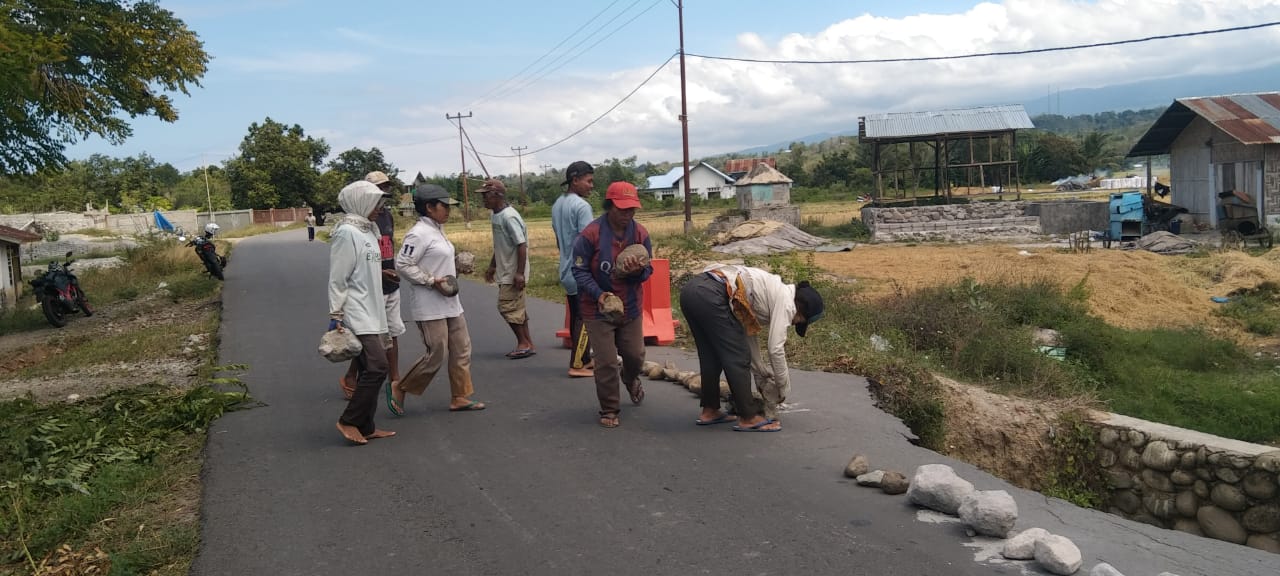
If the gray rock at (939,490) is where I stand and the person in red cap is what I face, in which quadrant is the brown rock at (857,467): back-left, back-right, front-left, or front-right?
front-right

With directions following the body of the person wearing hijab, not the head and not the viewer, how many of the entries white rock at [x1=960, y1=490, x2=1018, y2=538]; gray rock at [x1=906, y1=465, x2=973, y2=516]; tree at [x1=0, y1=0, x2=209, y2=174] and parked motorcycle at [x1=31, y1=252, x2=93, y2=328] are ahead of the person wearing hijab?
2

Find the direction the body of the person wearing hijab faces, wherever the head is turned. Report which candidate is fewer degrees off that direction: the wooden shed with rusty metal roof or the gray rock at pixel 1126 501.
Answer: the gray rock

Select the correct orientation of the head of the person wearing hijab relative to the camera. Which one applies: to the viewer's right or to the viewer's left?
to the viewer's right
